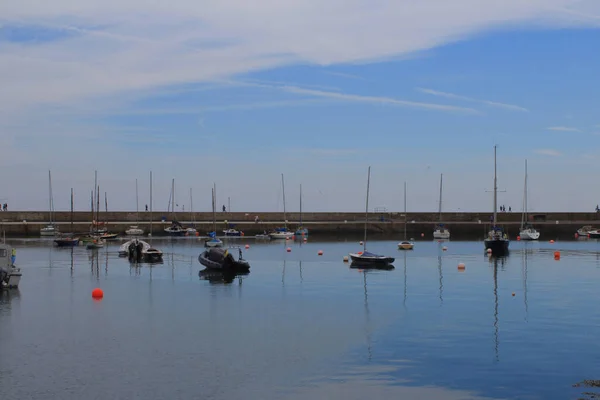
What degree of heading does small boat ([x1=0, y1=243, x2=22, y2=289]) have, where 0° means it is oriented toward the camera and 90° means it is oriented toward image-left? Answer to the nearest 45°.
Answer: approximately 90°
